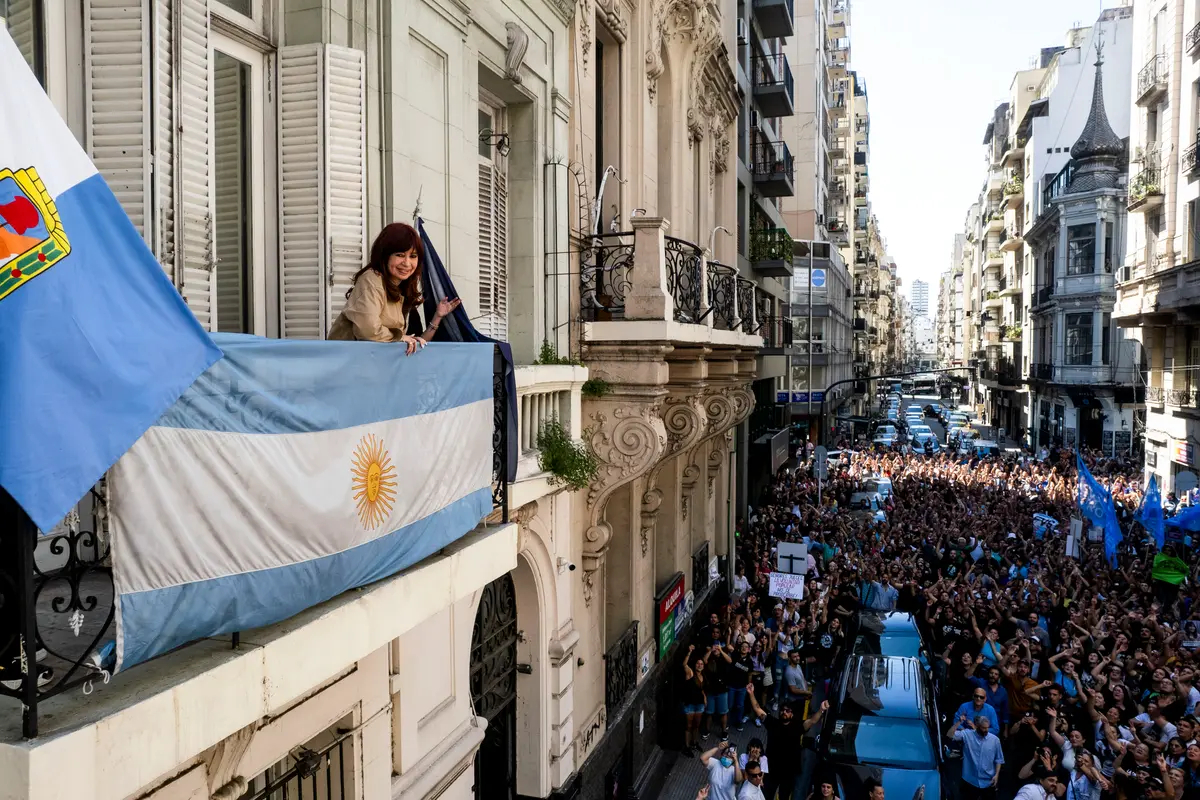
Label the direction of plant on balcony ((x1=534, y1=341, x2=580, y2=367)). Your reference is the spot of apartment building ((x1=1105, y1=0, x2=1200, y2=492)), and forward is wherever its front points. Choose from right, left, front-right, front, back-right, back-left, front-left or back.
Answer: front-left

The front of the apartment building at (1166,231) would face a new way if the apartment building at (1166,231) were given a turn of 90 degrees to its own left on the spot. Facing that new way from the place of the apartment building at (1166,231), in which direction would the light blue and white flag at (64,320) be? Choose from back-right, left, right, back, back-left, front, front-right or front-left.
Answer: front-right

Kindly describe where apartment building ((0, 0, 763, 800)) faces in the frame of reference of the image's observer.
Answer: facing the viewer and to the right of the viewer

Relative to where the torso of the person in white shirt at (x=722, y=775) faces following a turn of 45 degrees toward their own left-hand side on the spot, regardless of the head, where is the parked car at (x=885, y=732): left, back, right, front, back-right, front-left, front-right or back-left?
left

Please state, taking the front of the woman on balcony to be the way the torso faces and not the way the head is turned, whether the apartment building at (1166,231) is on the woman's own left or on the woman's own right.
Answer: on the woman's own left

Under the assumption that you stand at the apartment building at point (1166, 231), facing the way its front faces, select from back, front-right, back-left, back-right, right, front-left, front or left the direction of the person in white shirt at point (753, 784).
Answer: front-left

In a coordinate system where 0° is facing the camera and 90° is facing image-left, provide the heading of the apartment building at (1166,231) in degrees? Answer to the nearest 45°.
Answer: approximately 45°

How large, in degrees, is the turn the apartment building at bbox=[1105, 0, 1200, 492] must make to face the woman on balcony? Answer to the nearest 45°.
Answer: approximately 45° to its left
